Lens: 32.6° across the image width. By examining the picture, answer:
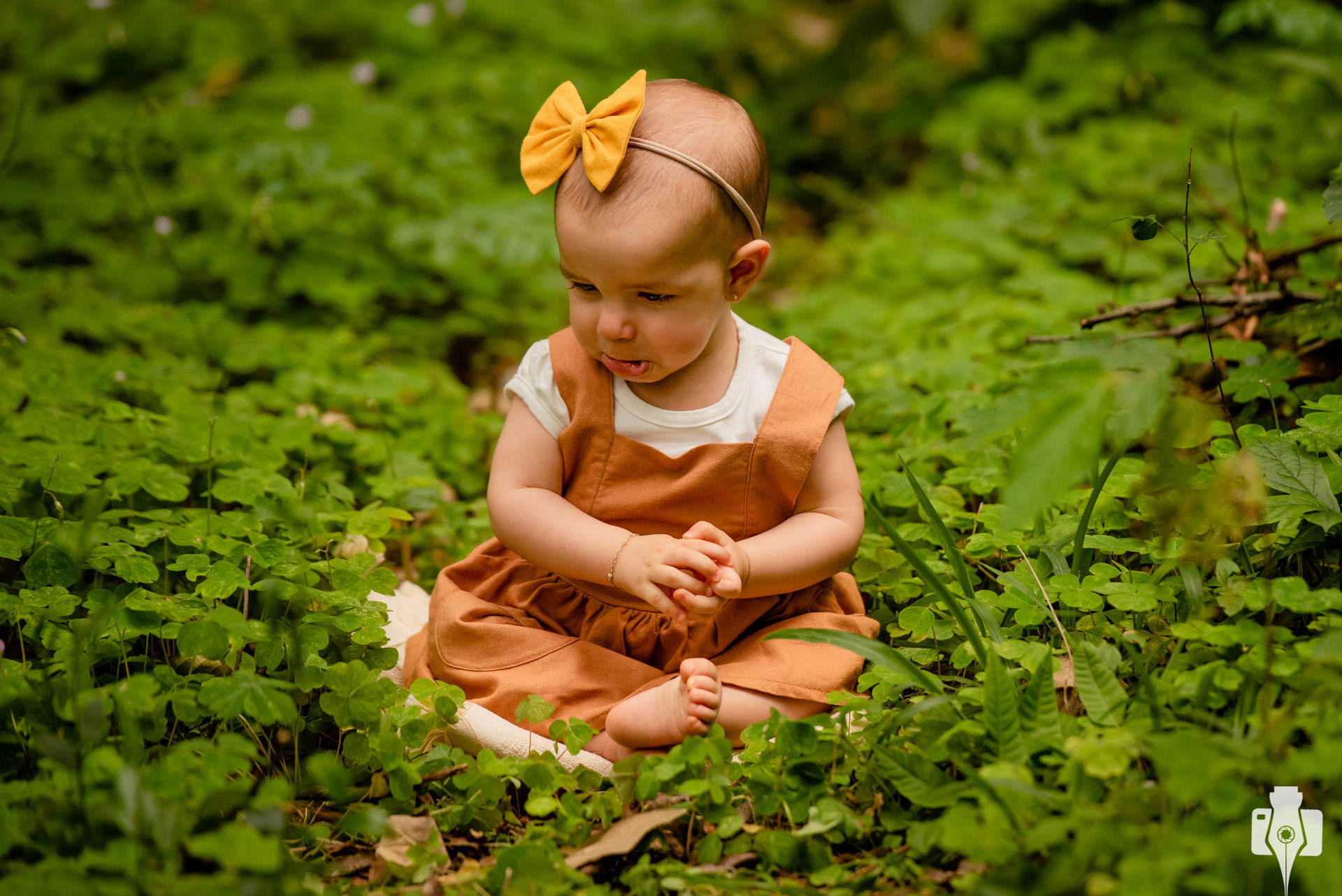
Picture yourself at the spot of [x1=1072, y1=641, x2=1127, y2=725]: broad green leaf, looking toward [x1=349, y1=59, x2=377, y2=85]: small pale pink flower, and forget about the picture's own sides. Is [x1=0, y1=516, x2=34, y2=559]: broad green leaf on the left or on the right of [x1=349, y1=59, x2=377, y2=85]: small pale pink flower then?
left

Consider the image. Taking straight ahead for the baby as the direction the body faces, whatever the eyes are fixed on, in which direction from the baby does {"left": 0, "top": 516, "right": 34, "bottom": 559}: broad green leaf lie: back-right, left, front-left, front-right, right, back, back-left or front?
right

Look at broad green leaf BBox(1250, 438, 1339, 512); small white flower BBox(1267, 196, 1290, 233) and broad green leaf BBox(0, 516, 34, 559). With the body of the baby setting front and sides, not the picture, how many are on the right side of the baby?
1

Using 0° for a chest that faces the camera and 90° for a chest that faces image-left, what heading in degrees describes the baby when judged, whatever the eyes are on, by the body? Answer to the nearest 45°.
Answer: approximately 0°

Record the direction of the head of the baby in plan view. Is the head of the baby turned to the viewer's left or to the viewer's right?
to the viewer's left

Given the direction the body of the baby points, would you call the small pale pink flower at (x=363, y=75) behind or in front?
behind
